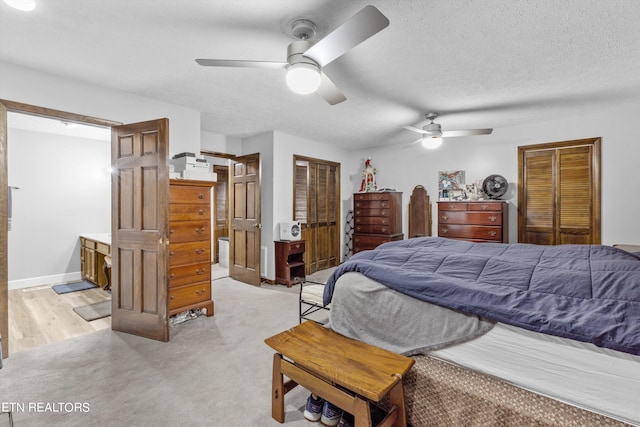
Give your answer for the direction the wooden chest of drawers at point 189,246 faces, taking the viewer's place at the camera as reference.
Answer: facing the viewer and to the right of the viewer

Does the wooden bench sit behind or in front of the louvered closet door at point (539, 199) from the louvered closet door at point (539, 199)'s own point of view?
in front

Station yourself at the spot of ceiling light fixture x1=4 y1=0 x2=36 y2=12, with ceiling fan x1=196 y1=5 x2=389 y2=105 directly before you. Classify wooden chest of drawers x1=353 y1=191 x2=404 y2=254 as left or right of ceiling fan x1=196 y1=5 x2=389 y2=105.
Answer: left

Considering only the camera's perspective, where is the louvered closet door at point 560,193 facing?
facing the viewer and to the left of the viewer

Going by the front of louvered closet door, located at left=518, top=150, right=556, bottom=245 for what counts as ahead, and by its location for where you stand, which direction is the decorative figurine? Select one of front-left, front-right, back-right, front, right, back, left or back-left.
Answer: front-right

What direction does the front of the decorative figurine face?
toward the camera

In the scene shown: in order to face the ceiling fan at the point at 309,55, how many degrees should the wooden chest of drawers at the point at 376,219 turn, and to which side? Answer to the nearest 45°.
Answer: approximately 45° to its left

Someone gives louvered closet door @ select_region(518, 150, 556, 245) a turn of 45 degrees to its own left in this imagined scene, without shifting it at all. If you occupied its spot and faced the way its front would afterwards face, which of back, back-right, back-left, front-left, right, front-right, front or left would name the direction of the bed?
front

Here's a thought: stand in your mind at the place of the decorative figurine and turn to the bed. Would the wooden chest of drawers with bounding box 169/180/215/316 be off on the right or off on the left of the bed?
right

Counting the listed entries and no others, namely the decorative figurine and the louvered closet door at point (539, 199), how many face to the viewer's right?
0

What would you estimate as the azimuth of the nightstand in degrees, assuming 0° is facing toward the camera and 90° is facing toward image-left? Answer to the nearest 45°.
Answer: approximately 315°

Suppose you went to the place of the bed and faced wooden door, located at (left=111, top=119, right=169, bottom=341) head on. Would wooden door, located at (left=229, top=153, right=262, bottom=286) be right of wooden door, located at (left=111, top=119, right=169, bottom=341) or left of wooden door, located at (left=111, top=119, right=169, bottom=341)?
right

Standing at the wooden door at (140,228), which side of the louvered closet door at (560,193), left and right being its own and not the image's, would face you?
front
